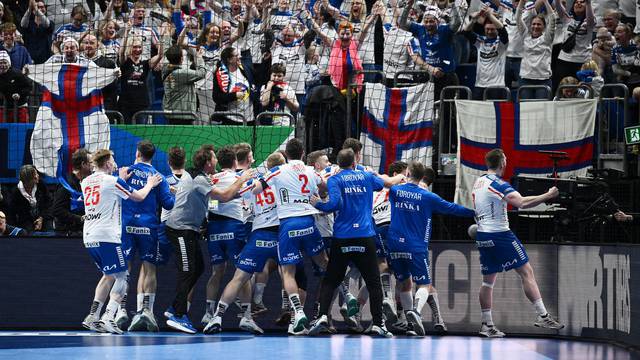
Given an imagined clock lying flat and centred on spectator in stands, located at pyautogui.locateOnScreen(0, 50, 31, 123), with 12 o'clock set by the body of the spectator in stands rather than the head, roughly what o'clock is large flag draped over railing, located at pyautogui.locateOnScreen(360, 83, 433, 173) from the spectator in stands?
The large flag draped over railing is roughly at 10 o'clock from the spectator in stands.

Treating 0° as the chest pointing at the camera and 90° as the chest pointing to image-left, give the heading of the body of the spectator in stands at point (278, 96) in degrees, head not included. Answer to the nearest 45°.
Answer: approximately 0°

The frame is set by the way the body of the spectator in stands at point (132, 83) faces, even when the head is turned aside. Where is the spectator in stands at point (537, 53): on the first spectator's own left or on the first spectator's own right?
on the first spectator's own left

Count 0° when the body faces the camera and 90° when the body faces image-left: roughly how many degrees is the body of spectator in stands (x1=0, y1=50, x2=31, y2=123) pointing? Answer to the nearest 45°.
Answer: approximately 0°

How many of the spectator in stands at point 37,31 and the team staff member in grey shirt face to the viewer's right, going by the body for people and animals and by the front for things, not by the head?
1

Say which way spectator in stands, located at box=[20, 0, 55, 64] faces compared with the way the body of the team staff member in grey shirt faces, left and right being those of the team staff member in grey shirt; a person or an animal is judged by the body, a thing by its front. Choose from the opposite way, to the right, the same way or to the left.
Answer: to the right
